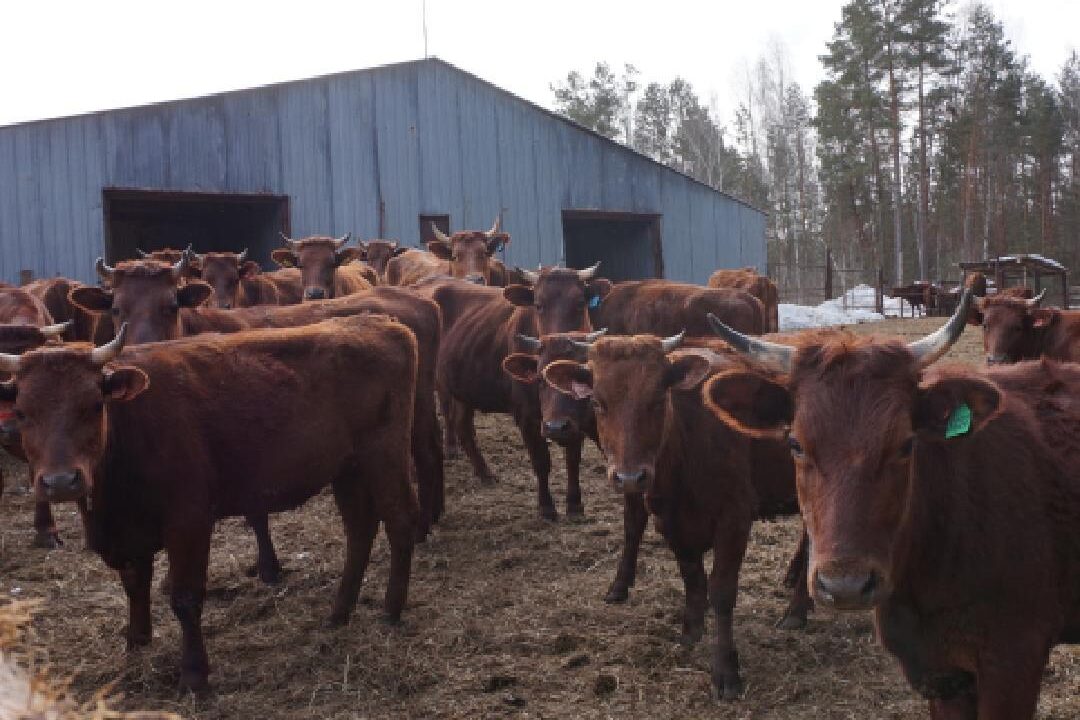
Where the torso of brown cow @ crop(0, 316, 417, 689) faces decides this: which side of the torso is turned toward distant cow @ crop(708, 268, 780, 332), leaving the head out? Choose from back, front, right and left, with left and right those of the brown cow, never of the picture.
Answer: back

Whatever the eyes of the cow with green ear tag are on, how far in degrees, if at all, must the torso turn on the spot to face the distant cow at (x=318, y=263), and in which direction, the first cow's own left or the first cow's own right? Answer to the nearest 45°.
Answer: approximately 90° to the first cow's own right

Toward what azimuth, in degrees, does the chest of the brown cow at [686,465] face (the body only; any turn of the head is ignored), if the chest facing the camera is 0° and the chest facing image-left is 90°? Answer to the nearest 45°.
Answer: approximately 45°

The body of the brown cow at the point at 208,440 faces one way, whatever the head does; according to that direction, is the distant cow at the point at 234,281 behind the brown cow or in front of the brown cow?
behind

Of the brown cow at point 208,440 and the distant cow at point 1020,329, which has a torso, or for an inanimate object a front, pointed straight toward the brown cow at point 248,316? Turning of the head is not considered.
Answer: the distant cow

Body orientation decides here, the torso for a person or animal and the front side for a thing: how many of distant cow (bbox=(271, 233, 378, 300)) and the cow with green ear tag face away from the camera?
0

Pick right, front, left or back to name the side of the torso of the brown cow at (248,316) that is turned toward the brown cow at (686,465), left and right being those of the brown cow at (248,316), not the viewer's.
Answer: left

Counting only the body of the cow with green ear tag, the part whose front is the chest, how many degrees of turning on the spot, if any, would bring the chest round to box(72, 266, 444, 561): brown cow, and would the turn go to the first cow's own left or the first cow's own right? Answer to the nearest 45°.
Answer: approximately 90° to the first cow's own right
